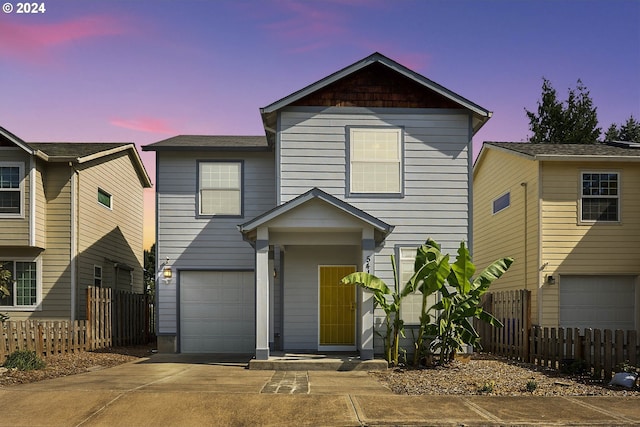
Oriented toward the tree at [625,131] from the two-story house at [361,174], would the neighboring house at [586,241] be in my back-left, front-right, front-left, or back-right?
front-right

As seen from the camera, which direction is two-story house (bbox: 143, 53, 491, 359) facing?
toward the camera

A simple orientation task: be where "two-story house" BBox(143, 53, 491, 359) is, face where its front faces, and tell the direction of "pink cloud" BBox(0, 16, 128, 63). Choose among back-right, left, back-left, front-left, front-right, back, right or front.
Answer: right

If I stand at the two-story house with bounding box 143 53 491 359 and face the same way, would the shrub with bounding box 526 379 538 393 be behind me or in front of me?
in front

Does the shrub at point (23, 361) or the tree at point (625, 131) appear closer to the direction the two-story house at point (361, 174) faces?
the shrub
